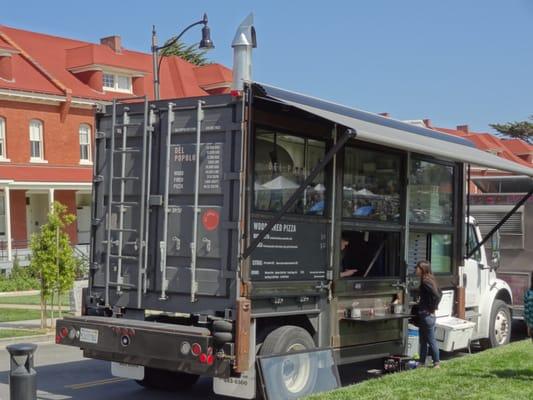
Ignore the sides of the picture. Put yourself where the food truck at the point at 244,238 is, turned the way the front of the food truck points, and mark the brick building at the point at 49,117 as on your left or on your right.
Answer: on your left

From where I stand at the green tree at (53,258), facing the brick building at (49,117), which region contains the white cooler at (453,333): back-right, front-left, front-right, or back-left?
back-right

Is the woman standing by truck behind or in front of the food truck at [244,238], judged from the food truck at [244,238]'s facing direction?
in front

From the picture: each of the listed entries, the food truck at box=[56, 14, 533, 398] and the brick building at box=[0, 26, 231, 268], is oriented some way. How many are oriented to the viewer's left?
0

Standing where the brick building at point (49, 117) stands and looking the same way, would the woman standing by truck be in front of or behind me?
in front

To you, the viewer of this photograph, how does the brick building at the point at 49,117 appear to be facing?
facing the viewer and to the right of the viewer

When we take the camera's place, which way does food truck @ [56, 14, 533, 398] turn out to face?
facing away from the viewer and to the right of the viewer

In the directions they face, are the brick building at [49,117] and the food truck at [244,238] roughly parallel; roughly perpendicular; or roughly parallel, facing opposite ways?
roughly perpendicular
